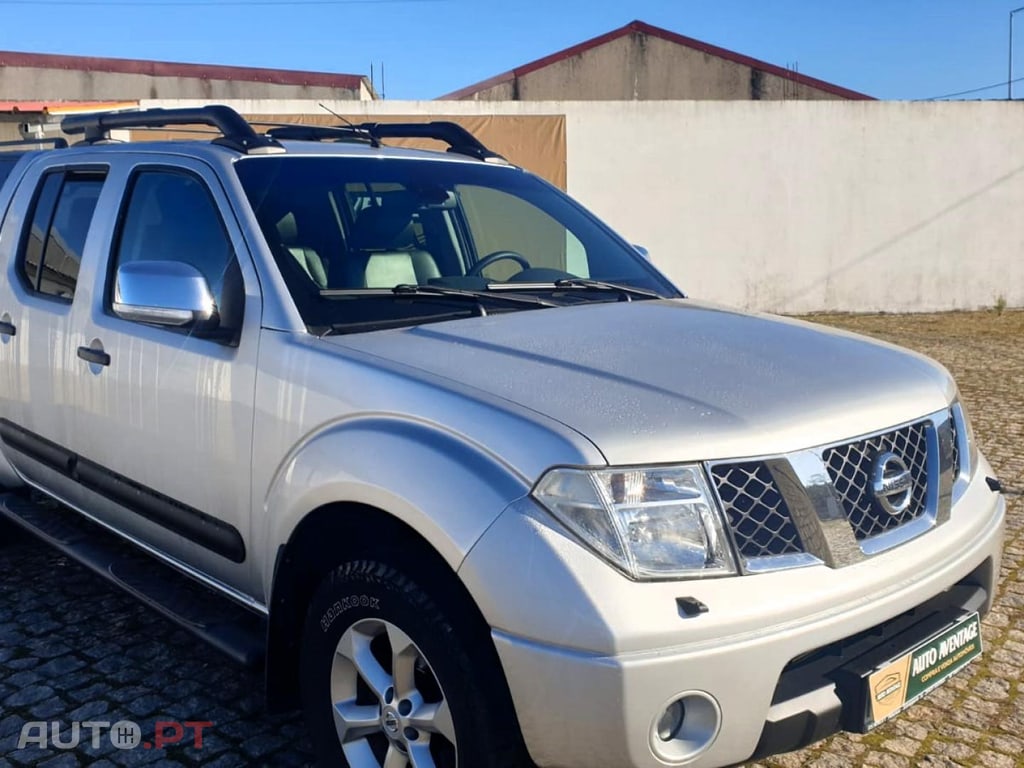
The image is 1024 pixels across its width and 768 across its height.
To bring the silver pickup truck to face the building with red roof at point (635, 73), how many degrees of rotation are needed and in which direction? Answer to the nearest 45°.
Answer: approximately 135° to its left

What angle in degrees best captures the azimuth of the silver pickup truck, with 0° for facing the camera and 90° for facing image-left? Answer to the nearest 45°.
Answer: approximately 315°

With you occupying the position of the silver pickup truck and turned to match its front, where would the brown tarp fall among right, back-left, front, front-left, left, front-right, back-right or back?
back-left
